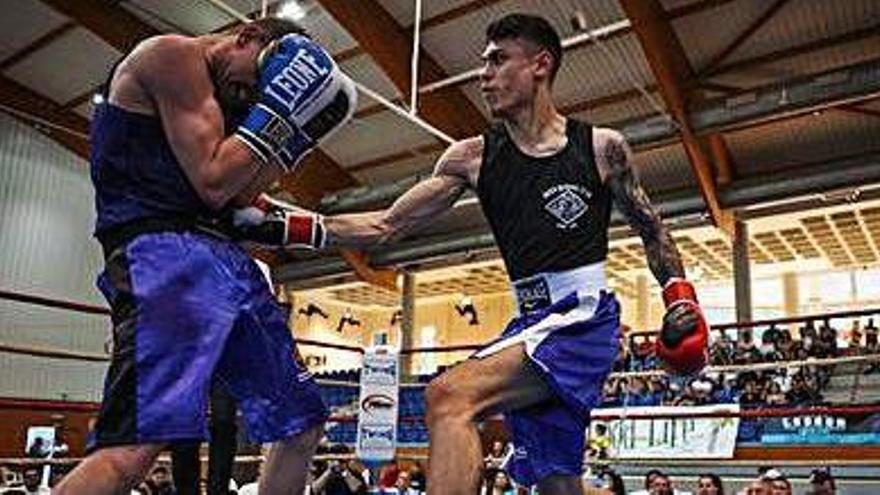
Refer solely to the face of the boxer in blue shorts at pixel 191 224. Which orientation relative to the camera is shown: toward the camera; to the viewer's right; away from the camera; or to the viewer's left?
to the viewer's right

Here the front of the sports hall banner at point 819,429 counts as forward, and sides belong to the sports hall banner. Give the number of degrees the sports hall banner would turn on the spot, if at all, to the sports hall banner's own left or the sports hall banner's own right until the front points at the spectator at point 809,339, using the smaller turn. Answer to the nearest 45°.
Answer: approximately 180°

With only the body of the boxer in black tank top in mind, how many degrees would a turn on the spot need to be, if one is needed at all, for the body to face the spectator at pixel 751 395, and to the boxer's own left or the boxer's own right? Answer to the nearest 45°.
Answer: approximately 135° to the boxer's own right

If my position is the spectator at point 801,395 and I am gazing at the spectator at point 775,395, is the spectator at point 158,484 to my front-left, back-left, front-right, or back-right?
front-left

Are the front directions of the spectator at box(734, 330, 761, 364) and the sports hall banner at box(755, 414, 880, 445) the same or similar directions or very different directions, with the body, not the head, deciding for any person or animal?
same or similar directions

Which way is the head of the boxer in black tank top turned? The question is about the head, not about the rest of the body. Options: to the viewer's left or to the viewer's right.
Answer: to the viewer's left

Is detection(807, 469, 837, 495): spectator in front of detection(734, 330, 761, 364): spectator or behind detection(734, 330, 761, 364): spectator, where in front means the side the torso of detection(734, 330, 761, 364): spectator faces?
in front

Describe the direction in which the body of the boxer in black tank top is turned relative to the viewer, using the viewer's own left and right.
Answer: facing the viewer and to the left of the viewer

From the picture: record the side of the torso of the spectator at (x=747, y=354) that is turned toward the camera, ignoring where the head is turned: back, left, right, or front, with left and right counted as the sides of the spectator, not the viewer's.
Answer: front

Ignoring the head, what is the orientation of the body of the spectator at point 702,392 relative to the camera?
toward the camera

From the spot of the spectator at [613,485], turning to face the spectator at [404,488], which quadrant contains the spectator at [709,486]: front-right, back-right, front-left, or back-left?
back-right
